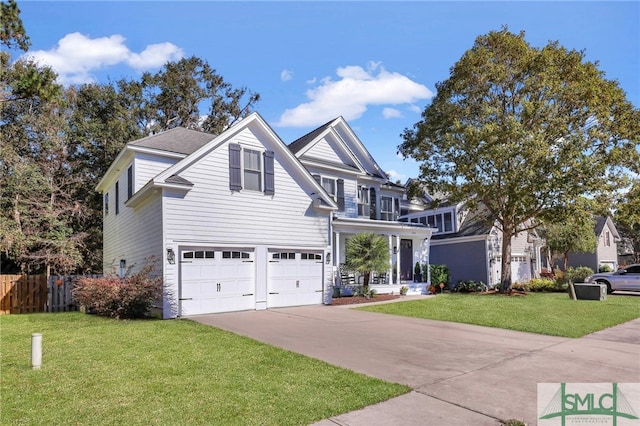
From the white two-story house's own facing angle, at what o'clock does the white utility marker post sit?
The white utility marker post is roughly at 2 o'clock from the white two-story house.

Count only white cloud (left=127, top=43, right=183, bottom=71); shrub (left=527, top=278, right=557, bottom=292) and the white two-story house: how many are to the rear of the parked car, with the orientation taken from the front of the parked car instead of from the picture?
0

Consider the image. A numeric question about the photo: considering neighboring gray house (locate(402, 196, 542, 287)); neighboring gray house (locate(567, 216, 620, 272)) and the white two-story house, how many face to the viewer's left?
0

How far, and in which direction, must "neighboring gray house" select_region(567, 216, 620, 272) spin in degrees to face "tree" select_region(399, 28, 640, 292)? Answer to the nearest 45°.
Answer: approximately 45° to its right

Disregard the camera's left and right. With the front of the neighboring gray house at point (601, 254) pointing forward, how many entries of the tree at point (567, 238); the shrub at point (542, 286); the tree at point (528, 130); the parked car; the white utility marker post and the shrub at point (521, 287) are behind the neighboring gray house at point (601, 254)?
0

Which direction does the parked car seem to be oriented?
to the viewer's left

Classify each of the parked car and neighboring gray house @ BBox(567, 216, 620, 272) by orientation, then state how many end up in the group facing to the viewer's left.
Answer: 1

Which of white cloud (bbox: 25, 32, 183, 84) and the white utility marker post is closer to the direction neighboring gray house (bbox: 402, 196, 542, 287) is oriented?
the white utility marker post

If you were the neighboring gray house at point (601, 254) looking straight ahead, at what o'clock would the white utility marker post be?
The white utility marker post is roughly at 2 o'clock from the neighboring gray house.

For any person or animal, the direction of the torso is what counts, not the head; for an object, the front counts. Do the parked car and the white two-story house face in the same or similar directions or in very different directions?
very different directions

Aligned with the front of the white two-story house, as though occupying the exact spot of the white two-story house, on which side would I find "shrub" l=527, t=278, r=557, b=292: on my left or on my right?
on my left

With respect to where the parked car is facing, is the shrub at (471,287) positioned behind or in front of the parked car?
in front

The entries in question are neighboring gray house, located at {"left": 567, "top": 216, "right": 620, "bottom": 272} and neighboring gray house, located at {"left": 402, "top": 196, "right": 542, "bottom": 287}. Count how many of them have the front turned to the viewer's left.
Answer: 0

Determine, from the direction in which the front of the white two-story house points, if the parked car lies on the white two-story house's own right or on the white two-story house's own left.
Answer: on the white two-story house's own left

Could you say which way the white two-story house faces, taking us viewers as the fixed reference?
facing the viewer and to the right of the viewer
